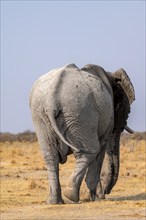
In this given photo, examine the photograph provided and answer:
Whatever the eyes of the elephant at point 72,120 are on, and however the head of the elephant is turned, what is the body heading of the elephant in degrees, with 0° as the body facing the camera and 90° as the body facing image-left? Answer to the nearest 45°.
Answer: approximately 225°
